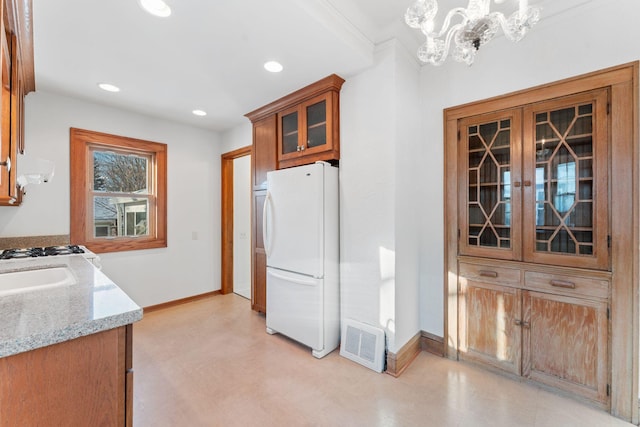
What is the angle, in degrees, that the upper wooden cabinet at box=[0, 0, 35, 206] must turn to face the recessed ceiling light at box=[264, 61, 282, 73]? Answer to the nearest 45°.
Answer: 0° — it already faces it

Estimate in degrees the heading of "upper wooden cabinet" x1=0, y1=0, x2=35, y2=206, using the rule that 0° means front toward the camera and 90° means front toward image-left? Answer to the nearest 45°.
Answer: approximately 270°

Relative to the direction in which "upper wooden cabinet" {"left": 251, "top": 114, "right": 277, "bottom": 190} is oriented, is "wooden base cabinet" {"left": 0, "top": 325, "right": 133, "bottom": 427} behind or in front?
in front

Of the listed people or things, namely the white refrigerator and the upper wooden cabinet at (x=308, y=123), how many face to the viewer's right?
0

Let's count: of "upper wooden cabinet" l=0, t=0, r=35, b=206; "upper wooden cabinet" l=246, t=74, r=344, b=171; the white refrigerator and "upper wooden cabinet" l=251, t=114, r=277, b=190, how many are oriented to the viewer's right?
1

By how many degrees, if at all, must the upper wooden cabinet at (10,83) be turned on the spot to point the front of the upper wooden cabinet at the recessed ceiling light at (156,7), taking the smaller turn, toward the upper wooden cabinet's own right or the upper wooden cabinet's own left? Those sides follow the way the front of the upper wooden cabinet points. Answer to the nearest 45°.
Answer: approximately 45° to the upper wooden cabinet's own right

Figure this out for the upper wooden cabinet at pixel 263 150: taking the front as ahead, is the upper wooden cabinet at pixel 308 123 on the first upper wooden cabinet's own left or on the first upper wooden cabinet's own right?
on the first upper wooden cabinet's own left

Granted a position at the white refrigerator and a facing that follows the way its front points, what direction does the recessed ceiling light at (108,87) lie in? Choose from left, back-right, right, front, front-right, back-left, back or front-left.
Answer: front-right

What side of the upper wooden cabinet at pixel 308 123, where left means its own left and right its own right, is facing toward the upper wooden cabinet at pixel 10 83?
front

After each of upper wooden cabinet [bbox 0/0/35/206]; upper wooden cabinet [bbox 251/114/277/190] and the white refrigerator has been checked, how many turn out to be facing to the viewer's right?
1

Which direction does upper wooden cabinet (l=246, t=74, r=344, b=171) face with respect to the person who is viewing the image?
facing the viewer and to the left of the viewer

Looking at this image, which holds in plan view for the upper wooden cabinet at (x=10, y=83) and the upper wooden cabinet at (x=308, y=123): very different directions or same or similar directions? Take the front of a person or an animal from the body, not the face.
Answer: very different directions
